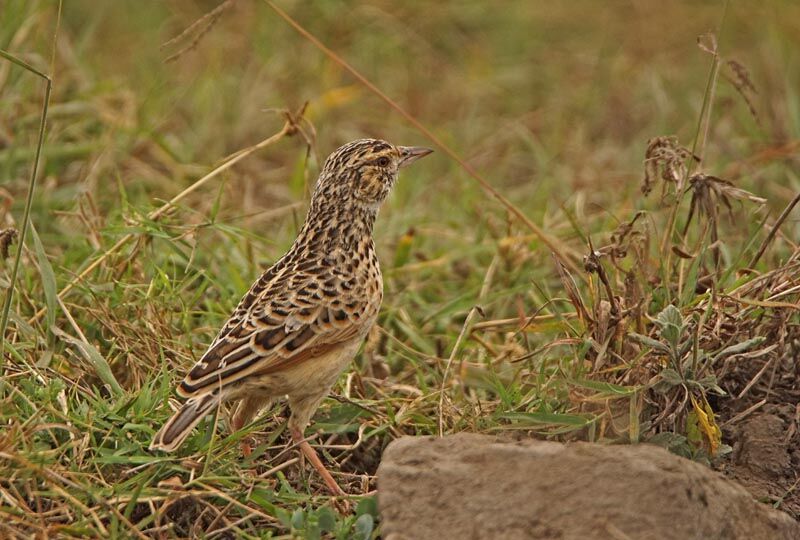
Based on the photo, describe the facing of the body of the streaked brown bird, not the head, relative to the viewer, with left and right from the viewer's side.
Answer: facing to the right of the viewer

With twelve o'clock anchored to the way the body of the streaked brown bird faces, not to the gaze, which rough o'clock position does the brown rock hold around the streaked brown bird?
The brown rock is roughly at 2 o'clock from the streaked brown bird.

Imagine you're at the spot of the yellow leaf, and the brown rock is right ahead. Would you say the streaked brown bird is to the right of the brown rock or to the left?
right

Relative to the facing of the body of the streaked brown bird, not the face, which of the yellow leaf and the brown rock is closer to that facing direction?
the yellow leaf

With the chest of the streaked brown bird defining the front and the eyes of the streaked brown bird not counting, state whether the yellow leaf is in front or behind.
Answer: in front

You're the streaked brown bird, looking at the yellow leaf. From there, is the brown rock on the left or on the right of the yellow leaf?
right
